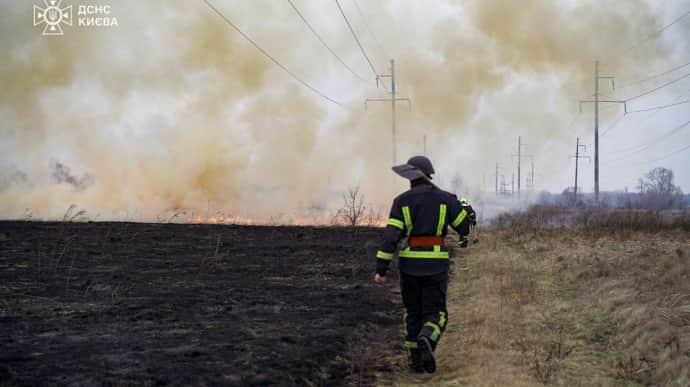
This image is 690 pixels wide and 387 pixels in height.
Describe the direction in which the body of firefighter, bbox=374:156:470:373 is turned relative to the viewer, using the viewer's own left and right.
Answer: facing away from the viewer

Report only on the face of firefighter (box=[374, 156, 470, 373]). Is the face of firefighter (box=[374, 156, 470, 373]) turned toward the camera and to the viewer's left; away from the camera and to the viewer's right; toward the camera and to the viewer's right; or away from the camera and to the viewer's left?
away from the camera and to the viewer's left
